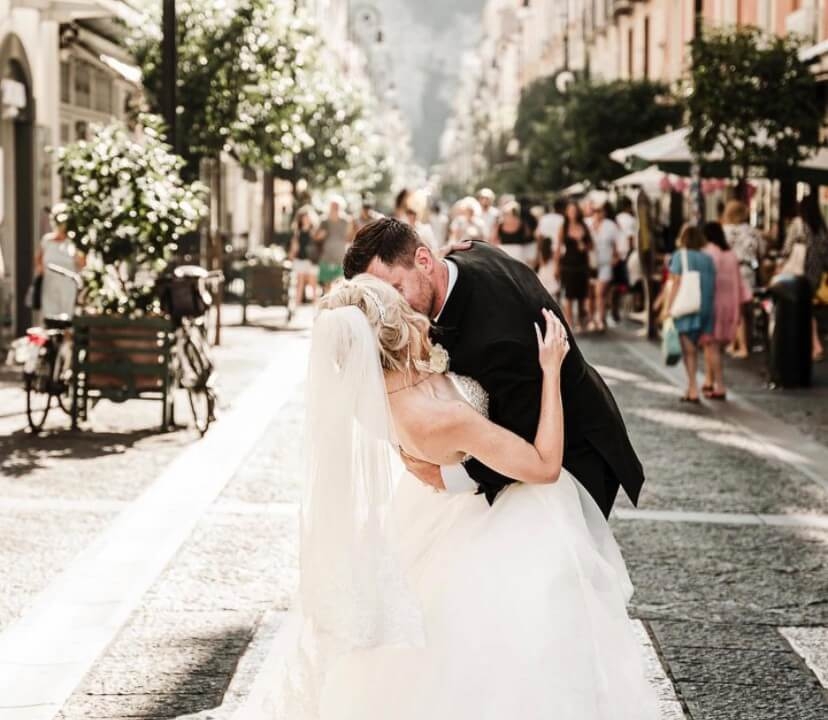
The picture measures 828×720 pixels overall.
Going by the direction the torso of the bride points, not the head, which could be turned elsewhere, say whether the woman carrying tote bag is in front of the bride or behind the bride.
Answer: in front

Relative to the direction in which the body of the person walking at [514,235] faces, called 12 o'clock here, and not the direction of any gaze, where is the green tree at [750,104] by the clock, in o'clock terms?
The green tree is roughly at 10 o'clock from the person walking.

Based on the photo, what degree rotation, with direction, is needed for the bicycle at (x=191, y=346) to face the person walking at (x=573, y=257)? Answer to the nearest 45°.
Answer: approximately 135° to its left

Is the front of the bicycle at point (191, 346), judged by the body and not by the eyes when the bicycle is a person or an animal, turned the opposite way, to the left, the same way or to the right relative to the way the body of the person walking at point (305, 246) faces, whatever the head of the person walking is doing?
the same way

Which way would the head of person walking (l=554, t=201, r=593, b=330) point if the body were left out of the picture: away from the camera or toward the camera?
toward the camera

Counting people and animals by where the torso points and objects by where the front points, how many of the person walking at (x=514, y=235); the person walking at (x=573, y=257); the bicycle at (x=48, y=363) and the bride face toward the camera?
2

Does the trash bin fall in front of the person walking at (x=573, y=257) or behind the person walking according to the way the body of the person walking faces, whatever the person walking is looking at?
in front

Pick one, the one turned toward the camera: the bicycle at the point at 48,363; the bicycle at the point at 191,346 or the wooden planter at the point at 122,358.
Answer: the bicycle at the point at 191,346

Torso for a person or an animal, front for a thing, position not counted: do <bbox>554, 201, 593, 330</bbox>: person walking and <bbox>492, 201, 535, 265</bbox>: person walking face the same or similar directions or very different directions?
same or similar directions

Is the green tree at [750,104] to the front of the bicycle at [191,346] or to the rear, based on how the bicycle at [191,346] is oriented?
to the rear

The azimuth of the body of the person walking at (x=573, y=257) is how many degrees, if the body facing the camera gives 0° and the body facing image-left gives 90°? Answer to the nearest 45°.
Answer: approximately 0°

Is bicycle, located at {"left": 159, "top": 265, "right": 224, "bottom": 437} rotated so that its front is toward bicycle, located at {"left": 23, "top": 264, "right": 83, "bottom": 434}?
no

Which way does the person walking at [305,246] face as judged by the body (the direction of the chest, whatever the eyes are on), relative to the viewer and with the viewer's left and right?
facing the viewer

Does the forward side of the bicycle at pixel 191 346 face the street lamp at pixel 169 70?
no
